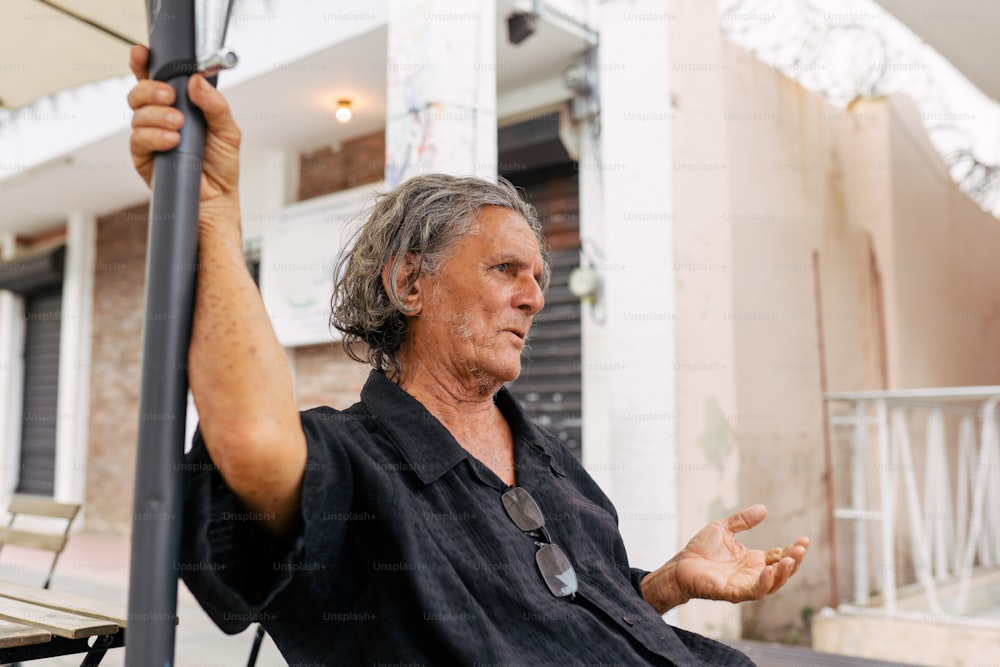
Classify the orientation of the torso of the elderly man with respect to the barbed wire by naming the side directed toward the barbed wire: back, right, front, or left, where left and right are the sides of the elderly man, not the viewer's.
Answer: left

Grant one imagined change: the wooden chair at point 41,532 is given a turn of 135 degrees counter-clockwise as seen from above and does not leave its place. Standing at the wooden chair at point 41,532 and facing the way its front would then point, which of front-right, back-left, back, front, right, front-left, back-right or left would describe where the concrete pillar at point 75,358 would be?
left

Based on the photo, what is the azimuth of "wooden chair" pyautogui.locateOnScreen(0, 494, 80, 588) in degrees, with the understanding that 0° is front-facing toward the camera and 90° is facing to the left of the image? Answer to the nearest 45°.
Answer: approximately 45°

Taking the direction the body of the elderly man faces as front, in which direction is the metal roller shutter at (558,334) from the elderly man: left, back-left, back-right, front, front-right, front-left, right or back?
back-left

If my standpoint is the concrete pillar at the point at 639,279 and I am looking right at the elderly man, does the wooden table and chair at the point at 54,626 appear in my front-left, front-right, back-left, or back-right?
front-right

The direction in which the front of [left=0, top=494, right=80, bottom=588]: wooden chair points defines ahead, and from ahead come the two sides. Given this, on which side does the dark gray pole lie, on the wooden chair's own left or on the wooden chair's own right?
on the wooden chair's own left

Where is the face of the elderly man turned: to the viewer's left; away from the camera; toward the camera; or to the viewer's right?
to the viewer's right

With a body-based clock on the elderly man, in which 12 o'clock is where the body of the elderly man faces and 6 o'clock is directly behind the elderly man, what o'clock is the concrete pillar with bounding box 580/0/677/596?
The concrete pillar is roughly at 8 o'clock from the elderly man.

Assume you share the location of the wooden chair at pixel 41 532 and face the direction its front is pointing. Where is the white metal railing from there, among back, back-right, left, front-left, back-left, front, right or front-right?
back-left
